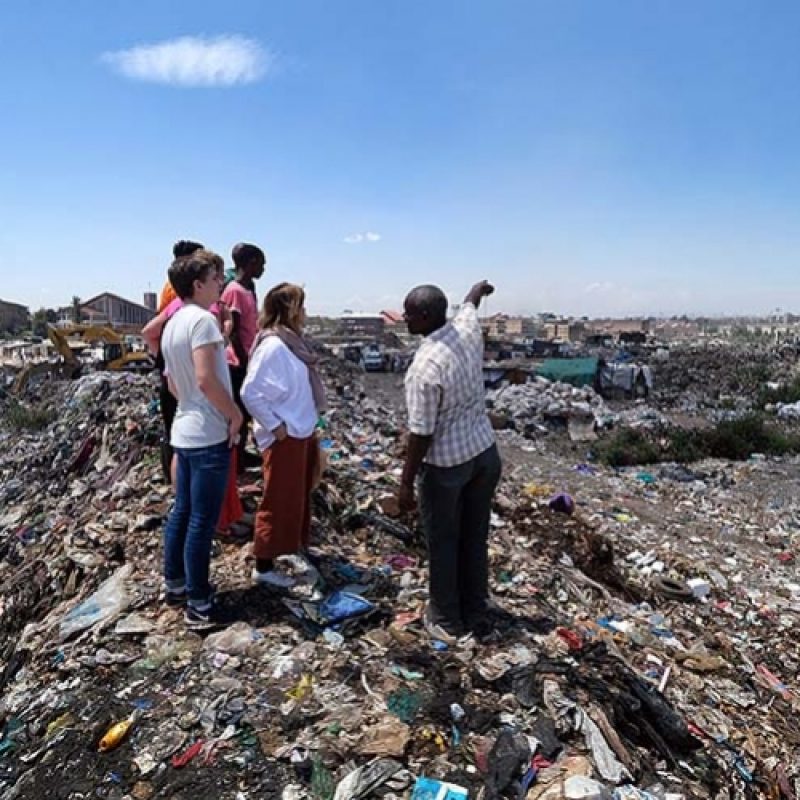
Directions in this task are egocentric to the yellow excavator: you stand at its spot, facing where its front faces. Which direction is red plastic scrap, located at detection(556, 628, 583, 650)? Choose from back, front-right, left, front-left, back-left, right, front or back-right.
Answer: left

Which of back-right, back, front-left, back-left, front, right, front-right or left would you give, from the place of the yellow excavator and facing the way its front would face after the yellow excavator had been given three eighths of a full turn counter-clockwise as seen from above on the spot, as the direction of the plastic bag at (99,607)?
front-right

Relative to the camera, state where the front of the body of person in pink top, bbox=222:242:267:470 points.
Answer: to the viewer's right

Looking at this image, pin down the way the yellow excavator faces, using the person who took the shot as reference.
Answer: facing to the left of the viewer

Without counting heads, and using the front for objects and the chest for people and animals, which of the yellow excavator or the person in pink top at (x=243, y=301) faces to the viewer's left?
the yellow excavator

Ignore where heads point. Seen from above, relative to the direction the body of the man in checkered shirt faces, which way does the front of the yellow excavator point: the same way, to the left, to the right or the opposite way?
to the left

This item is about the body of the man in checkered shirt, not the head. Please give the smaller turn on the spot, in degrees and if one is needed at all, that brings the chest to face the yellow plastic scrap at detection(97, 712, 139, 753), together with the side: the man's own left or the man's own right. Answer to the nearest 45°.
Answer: approximately 90° to the man's own left

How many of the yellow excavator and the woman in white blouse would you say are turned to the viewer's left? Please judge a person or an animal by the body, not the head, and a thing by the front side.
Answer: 1

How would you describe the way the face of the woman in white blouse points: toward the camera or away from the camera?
away from the camera

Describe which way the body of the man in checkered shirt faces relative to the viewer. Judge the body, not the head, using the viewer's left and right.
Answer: facing away from the viewer and to the left of the viewer

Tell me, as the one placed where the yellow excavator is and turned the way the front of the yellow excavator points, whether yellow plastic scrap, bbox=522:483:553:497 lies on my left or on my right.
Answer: on my left

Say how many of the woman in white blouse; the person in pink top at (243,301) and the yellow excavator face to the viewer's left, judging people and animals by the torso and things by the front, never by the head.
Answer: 1
